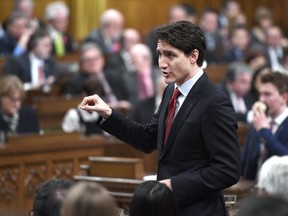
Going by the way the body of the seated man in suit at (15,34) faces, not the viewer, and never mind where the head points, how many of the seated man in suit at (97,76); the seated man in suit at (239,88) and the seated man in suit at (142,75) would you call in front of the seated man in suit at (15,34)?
3

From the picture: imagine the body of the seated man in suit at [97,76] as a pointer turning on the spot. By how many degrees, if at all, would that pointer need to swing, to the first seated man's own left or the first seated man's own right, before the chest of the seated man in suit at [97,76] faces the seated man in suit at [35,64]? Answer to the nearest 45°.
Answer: approximately 90° to the first seated man's own right

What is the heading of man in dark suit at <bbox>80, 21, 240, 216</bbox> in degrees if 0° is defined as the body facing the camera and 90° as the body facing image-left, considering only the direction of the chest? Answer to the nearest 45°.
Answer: approximately 45°

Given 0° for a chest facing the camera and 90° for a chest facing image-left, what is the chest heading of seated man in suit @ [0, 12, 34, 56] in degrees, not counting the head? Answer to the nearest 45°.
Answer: approximately 315°

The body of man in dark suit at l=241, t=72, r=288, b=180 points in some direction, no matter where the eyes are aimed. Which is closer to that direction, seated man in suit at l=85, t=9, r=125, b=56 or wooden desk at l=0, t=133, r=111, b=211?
the wooden desk

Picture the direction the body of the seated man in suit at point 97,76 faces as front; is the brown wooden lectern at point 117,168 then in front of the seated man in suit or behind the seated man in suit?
in front
